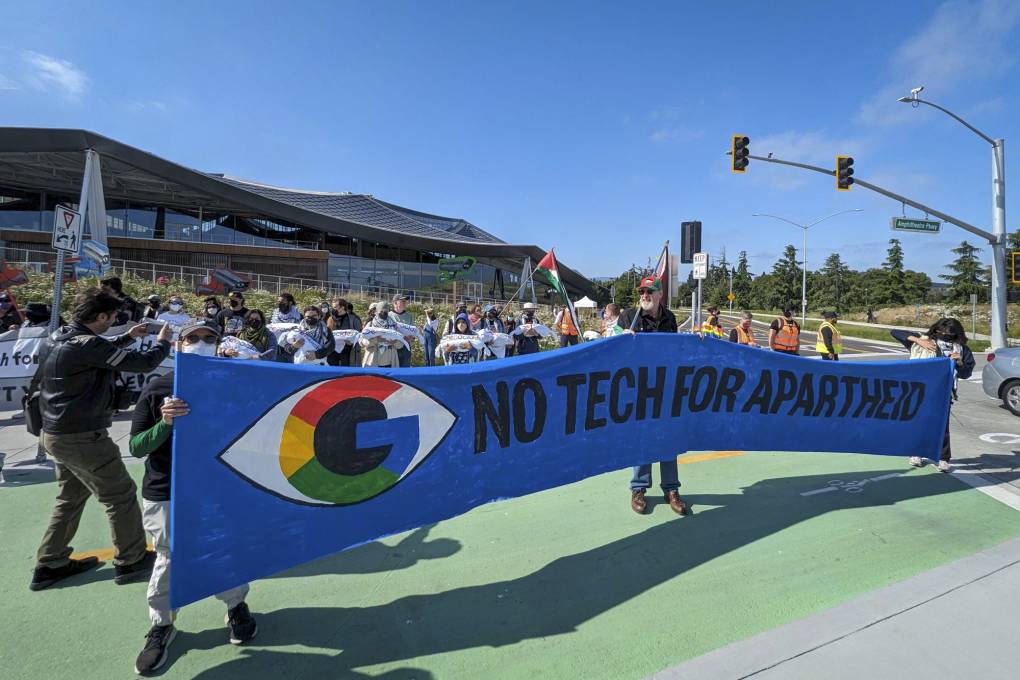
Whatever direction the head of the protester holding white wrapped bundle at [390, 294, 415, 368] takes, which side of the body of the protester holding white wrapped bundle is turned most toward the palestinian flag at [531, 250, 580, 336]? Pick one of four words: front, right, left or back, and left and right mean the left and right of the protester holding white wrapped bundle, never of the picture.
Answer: left

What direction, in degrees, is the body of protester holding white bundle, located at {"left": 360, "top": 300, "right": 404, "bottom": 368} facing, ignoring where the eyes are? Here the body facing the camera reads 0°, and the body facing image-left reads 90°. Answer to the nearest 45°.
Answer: approximately 0°

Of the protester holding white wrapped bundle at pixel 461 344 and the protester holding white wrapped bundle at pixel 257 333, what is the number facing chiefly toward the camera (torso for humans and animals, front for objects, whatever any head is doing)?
2
